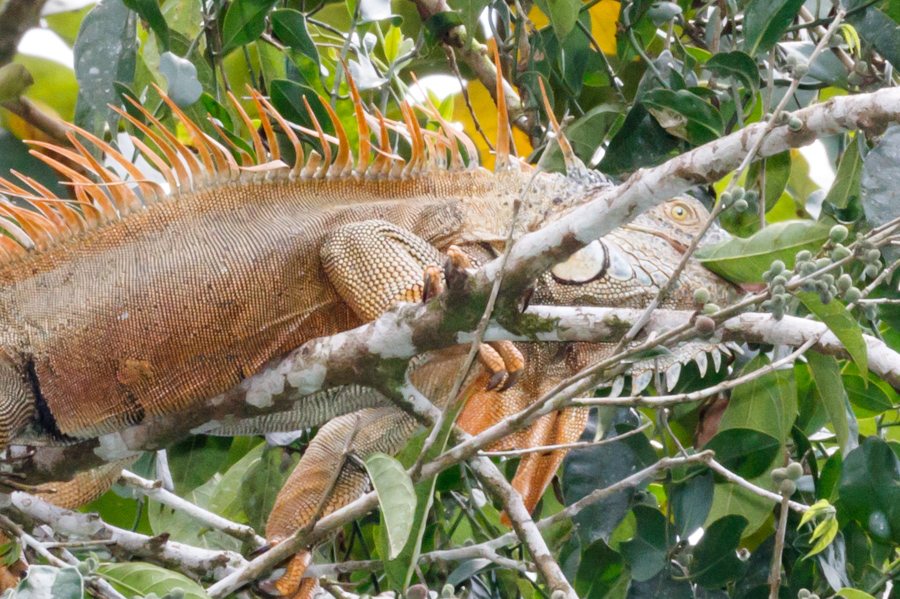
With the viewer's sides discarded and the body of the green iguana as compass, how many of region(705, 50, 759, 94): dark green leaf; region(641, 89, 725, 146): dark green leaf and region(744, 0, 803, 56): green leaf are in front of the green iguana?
3

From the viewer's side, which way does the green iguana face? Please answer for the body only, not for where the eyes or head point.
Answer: to the viewer's right

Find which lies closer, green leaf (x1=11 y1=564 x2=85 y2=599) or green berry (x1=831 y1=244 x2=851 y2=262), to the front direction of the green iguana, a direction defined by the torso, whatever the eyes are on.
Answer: the green berry

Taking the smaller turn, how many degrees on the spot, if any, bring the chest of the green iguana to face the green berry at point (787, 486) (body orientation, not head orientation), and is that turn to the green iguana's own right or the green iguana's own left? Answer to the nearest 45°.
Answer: approximately 45° to the green iguana's own right

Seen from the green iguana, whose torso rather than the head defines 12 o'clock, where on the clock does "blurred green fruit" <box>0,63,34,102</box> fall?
The blurred green fruit is roughly at 8 o'clock from the green iguana.

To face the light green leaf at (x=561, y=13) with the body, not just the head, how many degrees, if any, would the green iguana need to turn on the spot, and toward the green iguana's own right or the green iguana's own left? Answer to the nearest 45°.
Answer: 0° — it already faces it

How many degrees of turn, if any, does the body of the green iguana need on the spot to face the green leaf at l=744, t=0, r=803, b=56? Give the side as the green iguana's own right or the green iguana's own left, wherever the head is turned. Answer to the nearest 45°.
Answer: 0° — it already faces it

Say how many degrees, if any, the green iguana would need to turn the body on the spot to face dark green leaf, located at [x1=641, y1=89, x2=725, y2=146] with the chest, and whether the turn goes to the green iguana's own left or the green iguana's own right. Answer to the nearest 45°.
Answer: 0° — it already faces it
